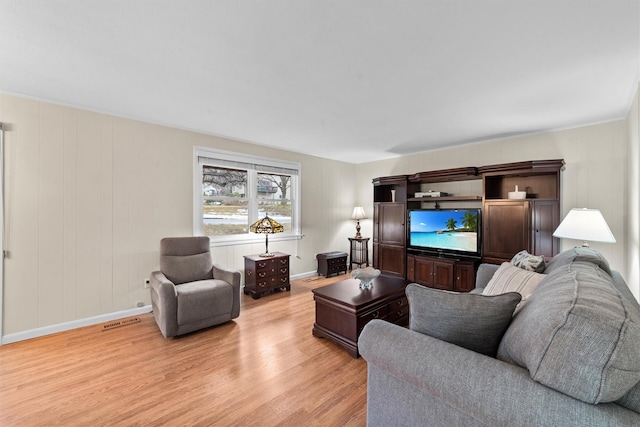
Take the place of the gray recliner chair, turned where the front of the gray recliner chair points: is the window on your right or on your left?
on your left

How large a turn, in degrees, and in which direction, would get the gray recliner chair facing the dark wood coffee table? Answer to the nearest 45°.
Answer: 0° — it already faces it

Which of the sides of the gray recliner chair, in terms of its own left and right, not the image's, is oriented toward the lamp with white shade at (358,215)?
left

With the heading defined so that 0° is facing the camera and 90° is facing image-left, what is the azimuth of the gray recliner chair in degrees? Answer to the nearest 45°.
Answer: approximately 315°

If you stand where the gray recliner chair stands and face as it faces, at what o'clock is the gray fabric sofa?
The gray fabric sofa is roughly at 11 o'clock from the gray recliner chair.

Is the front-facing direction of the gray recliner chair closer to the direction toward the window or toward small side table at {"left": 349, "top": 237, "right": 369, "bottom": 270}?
the small side table

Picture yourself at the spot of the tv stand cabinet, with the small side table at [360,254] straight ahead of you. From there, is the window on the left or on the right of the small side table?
left

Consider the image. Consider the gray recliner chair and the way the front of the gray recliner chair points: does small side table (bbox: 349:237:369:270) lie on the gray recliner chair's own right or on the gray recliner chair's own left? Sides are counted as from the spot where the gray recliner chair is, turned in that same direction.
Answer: on the gray recliner chair's own left
